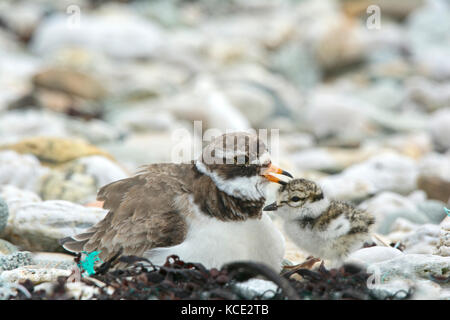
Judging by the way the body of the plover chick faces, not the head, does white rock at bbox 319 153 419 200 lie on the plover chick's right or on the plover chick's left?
on the plover chick's right

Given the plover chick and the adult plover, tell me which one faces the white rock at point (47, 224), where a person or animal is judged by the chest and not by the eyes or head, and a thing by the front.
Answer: the plover chick

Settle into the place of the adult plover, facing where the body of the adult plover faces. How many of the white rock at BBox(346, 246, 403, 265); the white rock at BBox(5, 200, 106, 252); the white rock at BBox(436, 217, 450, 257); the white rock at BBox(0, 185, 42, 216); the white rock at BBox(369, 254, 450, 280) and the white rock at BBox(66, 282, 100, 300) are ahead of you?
3

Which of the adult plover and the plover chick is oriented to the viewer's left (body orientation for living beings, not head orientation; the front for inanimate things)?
the plover chick

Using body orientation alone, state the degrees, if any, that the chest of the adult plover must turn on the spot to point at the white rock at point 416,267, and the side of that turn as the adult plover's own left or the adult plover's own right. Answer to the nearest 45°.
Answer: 0° — it already faces it

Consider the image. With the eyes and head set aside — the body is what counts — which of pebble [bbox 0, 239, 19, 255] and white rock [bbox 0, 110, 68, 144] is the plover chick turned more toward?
the pebble

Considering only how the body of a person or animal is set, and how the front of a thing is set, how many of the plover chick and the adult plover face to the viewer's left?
1

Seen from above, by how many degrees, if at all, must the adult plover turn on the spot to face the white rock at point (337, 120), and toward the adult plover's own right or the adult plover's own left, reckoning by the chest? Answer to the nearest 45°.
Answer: approximately 90° to the adult plover's own left

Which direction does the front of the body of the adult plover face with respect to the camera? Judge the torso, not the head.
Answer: to the viewer's right

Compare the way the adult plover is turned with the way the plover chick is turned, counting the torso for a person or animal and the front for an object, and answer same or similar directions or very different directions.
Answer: very different directions

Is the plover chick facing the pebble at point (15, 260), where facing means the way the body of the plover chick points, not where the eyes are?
yes

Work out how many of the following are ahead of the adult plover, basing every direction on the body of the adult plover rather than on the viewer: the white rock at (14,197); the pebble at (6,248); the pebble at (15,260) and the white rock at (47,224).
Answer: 0

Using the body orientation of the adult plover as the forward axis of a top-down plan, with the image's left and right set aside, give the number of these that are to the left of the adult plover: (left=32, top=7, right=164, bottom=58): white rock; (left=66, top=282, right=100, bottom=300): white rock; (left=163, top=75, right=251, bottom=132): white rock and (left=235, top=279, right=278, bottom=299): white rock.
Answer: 2

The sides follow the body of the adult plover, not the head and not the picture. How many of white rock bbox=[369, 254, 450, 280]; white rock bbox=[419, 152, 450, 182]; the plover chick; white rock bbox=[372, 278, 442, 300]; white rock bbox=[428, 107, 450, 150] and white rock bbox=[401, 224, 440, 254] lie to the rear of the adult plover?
0

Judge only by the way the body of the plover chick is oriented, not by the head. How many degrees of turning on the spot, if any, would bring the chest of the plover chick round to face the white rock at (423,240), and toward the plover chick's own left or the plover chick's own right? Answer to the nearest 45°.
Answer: approximately 135° to the plover chick's own right

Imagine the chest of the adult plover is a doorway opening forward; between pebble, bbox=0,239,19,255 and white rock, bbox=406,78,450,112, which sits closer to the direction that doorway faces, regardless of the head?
the white rock

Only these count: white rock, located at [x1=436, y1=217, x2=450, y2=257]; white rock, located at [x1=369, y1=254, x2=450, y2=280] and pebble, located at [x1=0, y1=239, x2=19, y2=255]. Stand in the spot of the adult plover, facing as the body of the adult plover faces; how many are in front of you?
2

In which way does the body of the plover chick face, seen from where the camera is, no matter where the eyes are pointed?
to the viewer's left

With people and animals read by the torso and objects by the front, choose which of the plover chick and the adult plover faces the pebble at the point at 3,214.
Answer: the plover chick

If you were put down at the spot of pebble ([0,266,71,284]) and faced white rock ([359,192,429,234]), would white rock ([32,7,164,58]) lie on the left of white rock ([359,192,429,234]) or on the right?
left

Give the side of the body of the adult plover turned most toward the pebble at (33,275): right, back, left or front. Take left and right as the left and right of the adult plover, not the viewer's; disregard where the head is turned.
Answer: back

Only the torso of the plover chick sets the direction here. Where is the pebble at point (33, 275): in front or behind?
in front
